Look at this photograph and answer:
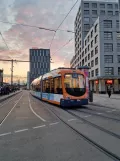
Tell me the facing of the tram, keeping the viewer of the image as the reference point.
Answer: facing the viewer and to the right of the viewer
